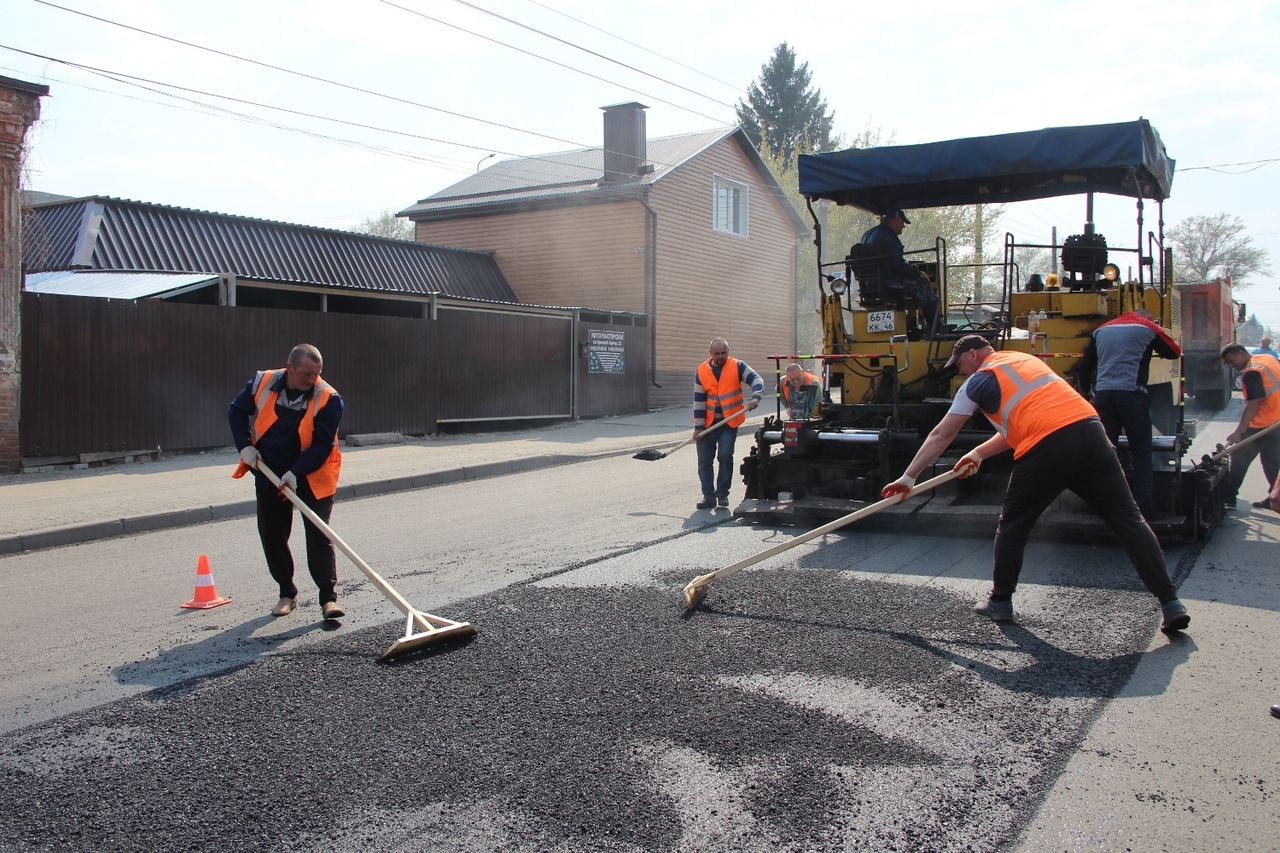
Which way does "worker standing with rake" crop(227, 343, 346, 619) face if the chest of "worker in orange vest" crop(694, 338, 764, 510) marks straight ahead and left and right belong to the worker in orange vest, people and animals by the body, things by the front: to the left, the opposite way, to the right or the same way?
the same way

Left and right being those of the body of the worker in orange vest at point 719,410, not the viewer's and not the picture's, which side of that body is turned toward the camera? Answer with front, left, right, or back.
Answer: front

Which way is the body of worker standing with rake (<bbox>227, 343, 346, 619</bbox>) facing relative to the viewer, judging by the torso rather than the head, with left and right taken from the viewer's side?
facing the viewer

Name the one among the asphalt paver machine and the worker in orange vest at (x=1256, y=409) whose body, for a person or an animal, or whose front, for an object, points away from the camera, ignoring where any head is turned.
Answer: the asphalt paver machine

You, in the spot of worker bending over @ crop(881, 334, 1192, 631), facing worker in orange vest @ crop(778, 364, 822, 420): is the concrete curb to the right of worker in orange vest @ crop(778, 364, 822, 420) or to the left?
left

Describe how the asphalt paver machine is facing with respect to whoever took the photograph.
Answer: facing away from the viewer

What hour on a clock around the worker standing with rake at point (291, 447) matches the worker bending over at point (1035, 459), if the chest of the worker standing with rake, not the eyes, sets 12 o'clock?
The worker bending over is roughly at 10 o'clock from the worker standing with rake.

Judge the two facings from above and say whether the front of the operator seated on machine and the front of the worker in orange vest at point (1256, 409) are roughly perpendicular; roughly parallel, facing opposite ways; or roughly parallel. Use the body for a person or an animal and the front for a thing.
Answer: roughly parallel, facing opposite ways

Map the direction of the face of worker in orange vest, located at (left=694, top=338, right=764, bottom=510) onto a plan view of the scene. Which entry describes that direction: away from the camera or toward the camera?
toward the camera

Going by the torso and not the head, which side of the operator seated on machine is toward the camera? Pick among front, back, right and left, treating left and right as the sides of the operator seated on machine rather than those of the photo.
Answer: right

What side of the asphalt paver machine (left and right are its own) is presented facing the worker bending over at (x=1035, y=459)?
back

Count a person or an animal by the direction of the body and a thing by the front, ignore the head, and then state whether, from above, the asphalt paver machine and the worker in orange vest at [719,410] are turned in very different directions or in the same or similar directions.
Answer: very different directions

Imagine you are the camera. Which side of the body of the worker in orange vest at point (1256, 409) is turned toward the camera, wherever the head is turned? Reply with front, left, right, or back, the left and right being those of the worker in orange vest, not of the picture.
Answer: left

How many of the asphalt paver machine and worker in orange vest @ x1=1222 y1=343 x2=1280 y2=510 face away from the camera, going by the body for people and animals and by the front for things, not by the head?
1
